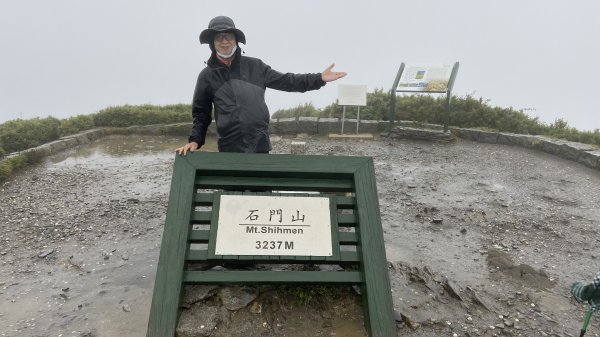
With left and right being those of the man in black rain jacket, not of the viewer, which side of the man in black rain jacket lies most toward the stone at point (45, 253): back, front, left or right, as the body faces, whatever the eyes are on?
right

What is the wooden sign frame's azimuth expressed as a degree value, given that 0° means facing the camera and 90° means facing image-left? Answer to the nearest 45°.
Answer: approximately 0°

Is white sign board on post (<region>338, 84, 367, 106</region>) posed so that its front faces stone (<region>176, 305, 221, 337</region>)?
yes

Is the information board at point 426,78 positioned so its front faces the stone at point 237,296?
yes

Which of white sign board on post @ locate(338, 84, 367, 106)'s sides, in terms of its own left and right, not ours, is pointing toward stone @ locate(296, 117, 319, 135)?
right

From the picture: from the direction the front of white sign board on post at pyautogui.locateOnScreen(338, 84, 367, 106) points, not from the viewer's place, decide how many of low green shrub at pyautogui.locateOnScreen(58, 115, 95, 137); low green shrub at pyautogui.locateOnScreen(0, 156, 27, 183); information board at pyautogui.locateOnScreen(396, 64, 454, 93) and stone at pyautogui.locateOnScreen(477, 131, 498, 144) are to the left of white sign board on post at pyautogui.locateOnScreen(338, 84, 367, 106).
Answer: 2

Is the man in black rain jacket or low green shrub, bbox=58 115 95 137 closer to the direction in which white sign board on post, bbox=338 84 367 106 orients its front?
the man in black rain jacket

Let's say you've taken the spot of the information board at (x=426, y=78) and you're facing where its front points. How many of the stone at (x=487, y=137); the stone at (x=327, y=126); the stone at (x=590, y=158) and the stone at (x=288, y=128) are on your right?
2
